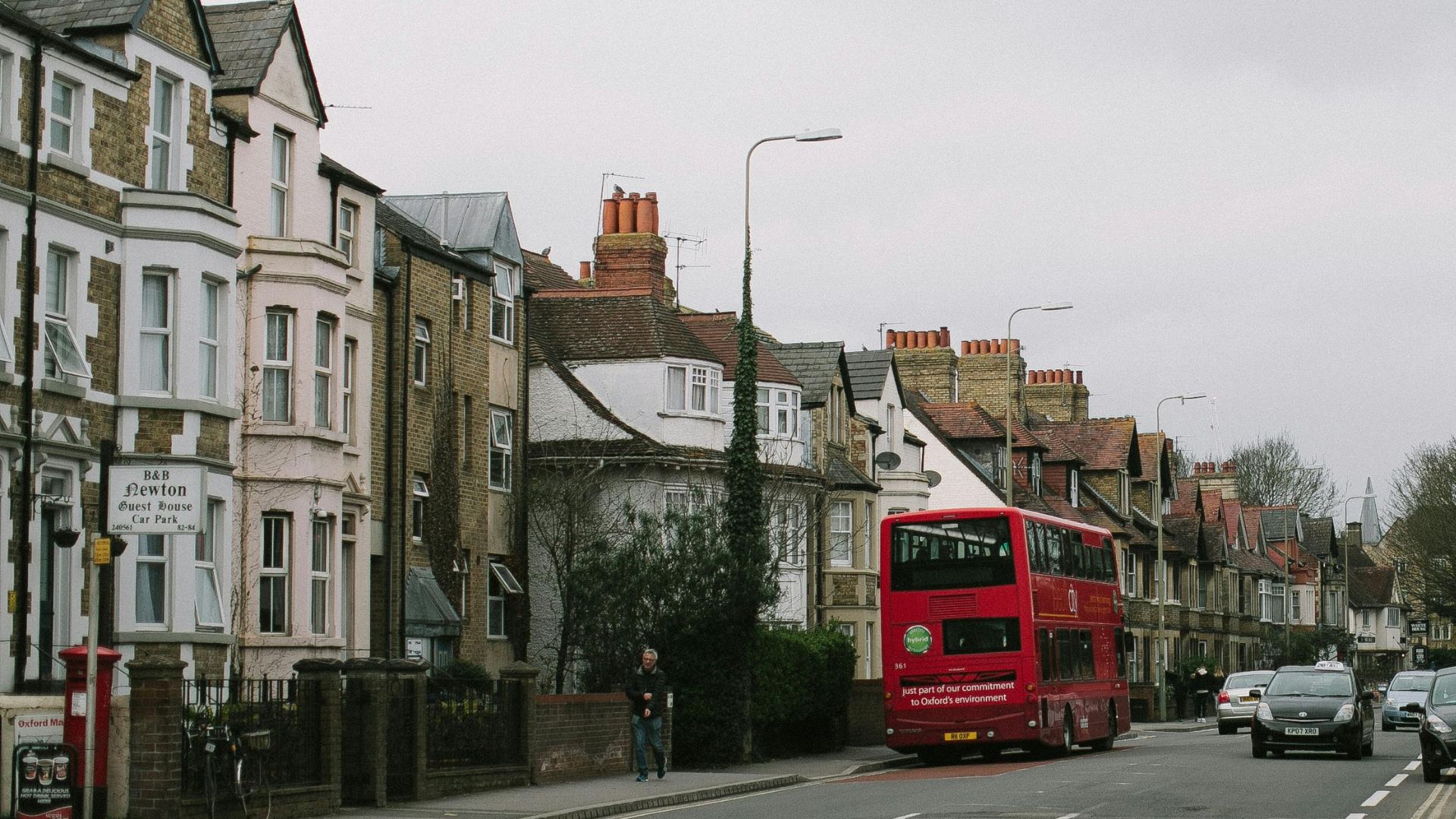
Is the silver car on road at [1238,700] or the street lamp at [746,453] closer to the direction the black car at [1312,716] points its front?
the street lamp

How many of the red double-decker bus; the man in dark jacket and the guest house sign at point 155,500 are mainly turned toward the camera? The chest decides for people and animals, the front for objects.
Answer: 2

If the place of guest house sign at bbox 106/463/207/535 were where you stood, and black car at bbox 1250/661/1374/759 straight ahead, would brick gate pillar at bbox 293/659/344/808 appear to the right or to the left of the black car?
left

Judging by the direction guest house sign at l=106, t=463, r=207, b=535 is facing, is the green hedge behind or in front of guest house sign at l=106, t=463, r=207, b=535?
behind

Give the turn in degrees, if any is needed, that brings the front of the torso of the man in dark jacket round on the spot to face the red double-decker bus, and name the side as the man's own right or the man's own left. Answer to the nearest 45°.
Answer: approximately 135° to the man's own left

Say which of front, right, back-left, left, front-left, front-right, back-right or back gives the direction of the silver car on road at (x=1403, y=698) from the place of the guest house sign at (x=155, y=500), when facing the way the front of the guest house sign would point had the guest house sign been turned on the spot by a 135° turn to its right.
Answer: right
